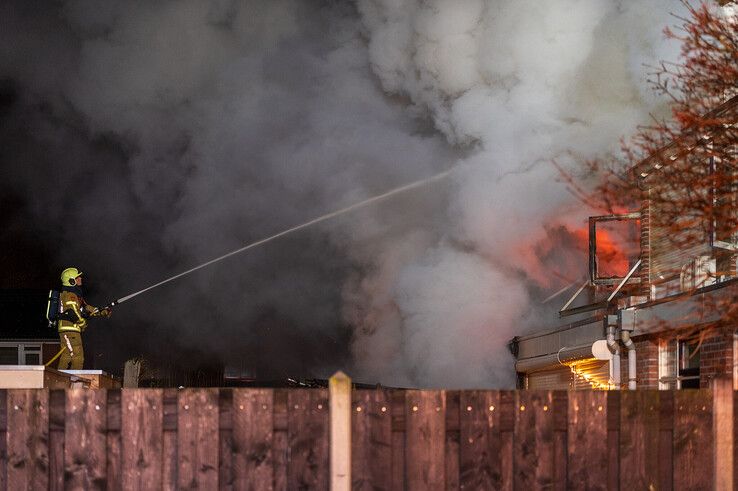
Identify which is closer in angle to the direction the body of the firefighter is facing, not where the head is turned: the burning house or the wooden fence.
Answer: the burning house

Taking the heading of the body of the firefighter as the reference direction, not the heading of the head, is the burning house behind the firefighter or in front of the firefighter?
in front

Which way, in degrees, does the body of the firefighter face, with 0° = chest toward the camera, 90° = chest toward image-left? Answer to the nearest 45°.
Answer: approximately 270°

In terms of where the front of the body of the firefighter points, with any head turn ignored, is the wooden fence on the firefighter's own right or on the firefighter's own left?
on the firefighter's own right
